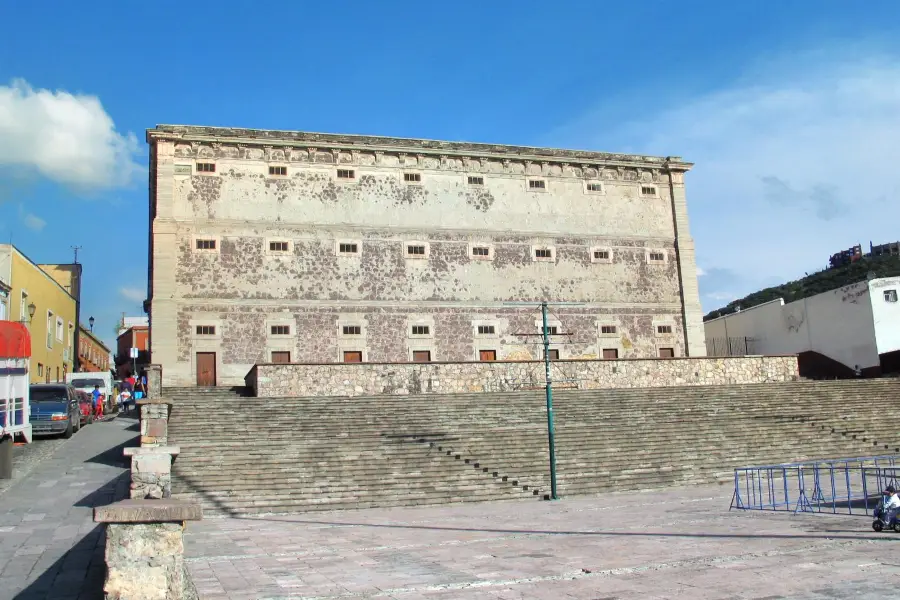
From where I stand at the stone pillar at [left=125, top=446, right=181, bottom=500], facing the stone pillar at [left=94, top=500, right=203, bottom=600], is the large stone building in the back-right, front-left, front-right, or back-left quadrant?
back-left

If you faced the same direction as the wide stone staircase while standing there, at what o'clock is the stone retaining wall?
The stone retaining wall is roughly at 6 o'clock from the wide stone staircase.

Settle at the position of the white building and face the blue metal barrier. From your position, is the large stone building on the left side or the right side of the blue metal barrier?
right

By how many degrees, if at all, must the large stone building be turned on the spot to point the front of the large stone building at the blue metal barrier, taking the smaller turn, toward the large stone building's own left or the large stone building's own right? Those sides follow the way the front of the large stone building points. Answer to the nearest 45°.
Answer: approximately 45° to the large stone building's own left

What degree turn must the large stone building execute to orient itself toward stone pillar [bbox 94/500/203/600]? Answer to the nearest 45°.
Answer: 0° — it already faces it

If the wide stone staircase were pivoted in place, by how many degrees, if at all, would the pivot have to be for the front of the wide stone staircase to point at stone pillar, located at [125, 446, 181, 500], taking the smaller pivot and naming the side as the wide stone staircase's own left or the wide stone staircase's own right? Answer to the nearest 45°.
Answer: approximately 45° to the wide stone staircase's own right

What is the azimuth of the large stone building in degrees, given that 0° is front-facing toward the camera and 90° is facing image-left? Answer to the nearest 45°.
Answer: approximately 0°

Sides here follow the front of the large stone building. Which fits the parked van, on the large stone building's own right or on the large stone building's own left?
on the large stone building's own right

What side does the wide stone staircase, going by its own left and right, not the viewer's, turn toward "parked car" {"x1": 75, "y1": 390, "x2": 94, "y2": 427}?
right

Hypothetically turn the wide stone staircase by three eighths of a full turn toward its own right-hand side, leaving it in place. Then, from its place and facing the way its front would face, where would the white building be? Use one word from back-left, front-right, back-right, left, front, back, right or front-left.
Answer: right

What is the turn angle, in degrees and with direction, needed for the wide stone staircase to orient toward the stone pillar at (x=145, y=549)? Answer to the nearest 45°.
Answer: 0° — it already faces it

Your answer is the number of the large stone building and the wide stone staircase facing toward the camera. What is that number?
2

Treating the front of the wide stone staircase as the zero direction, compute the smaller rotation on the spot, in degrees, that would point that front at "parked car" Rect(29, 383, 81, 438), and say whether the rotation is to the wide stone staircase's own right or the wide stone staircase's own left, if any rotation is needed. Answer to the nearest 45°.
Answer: approximately 90° to the wide stone staircase's own right
